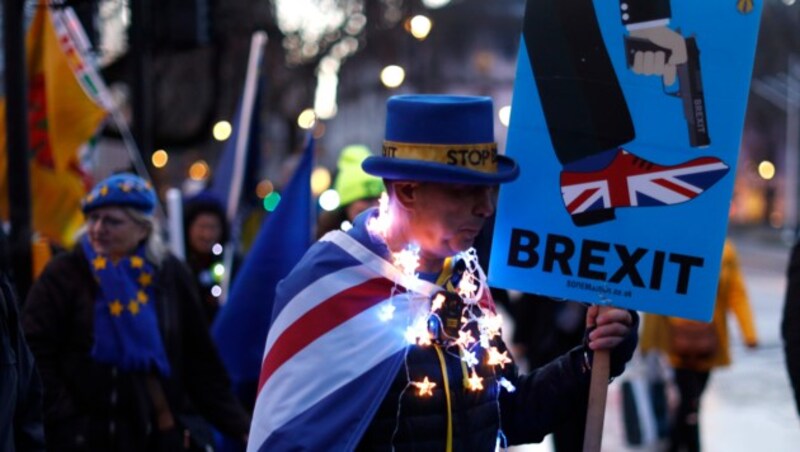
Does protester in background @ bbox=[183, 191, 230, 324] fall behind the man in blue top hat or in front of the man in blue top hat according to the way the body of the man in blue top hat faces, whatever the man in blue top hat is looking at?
behind

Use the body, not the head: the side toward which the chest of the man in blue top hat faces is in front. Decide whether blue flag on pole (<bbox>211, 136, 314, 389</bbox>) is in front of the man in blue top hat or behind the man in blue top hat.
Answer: behind

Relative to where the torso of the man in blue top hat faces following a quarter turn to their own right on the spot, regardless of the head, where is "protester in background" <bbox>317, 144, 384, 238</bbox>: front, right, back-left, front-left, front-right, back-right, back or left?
back-right

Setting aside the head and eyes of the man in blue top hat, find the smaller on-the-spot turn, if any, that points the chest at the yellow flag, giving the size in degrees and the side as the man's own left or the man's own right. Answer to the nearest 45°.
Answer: approximately 180°
